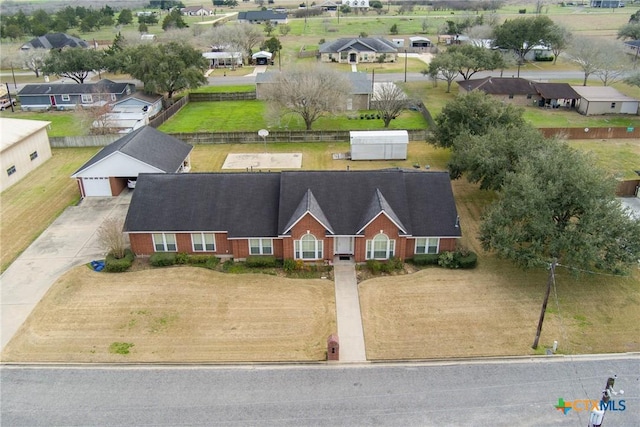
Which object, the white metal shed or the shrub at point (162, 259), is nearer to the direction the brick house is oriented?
the shrub

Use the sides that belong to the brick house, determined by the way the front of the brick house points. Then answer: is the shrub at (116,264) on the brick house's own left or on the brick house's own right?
on the brick house's own right

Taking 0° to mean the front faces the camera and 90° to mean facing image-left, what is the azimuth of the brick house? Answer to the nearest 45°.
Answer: approximately 0°

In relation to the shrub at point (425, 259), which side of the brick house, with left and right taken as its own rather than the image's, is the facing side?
left

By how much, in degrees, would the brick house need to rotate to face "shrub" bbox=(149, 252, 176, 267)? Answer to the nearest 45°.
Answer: approximately 90° to its right

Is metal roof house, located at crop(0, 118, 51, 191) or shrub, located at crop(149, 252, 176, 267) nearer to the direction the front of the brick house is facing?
the shrub

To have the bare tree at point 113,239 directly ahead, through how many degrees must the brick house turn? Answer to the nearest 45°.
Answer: approximately 90° to its right

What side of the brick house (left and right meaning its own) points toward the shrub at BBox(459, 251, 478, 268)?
left

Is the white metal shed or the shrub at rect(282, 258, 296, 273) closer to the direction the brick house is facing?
the shrub

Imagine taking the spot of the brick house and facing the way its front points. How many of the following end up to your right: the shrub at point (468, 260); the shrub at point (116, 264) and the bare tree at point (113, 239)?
2

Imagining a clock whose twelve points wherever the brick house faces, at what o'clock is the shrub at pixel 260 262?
The shrub is roughly at 2 o'clock from the brick house.

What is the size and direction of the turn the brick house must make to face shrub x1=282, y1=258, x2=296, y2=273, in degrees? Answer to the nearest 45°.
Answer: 0° — it already faces it

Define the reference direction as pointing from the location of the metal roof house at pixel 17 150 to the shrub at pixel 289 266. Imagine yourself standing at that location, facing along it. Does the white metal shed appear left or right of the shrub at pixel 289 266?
left

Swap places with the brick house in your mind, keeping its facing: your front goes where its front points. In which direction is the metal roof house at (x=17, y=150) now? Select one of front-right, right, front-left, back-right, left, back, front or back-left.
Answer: back-right

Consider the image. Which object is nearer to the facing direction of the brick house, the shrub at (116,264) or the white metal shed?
the shrub
